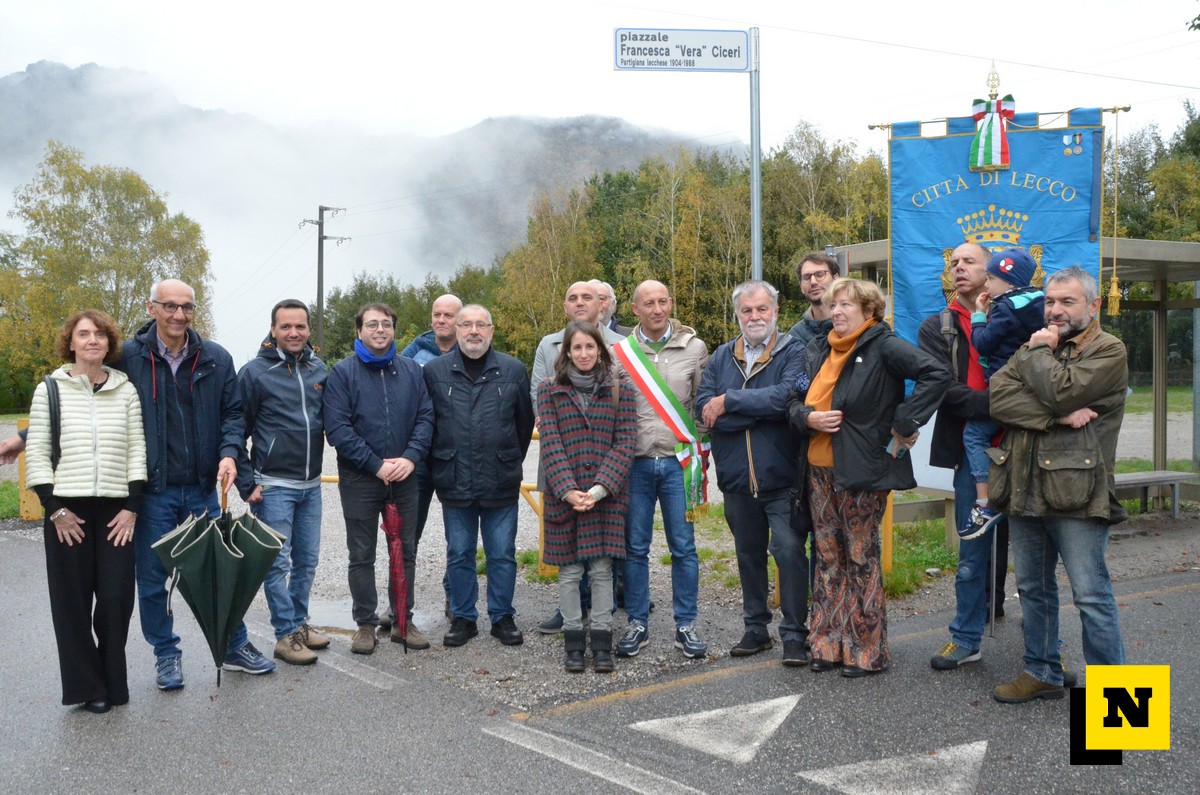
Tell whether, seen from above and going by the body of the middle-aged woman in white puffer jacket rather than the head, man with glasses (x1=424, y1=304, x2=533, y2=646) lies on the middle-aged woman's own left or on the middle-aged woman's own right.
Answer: on the middle-aged woman's own left

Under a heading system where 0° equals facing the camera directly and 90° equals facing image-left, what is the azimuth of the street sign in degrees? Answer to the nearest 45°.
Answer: approximately 0°
